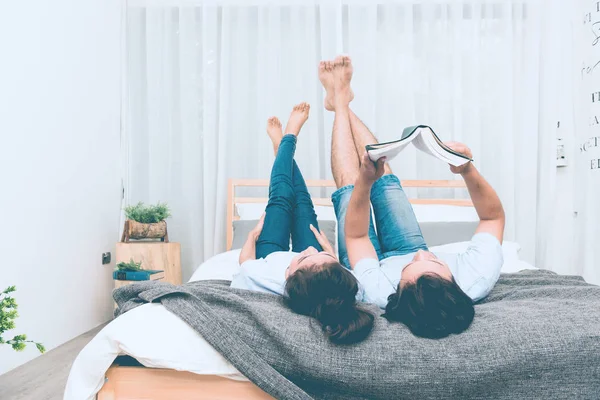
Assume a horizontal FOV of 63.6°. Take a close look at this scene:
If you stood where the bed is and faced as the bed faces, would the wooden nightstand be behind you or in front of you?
behind

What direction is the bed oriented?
toward the camera
